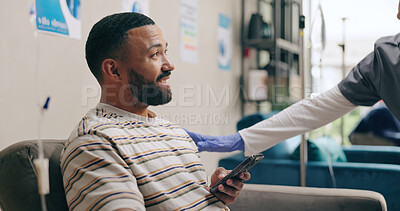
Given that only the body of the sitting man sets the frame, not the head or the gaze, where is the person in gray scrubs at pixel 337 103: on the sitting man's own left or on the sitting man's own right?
on the sitting man's own left

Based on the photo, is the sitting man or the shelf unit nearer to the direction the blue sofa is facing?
the sitting man

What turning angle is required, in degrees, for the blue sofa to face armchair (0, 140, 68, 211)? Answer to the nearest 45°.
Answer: approximately 45° to its right

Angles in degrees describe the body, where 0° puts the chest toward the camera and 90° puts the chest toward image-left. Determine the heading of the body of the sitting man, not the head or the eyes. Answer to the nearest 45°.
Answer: approximately 315°

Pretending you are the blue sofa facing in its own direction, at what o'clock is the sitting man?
The sitting man is roughly at 1 o'clock from the blue sofa.

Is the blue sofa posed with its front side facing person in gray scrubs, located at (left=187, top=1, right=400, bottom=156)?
yes

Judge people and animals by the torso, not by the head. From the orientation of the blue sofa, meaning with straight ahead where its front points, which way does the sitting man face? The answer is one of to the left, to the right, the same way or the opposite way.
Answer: to the left

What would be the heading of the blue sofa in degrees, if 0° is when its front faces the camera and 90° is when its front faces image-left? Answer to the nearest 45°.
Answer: approximately 0°

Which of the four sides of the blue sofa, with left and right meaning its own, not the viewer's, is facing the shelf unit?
back
